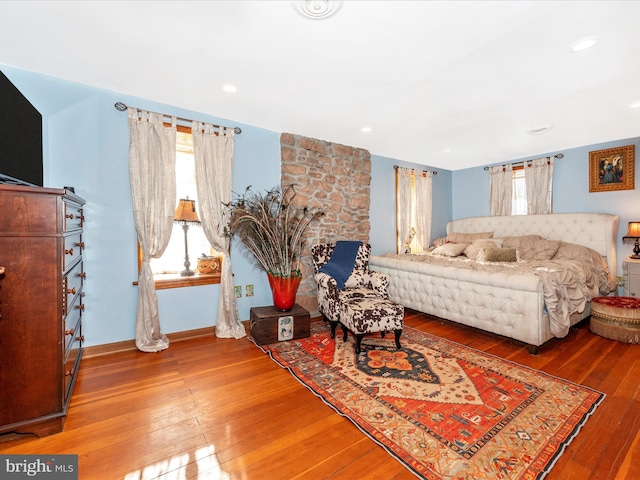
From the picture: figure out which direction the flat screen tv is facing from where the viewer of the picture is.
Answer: facing the viewer and to the right of the viewer

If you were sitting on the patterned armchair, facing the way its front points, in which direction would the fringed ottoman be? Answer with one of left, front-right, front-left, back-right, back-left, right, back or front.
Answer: front-left

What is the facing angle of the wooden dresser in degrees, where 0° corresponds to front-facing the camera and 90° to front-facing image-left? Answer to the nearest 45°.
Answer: approximately 270°

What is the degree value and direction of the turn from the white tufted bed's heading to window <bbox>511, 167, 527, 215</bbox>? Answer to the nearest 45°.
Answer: approximately 135° to its right

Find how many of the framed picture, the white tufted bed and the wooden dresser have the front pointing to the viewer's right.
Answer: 1

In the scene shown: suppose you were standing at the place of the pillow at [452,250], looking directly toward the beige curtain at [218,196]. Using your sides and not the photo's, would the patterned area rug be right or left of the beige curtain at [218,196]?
left

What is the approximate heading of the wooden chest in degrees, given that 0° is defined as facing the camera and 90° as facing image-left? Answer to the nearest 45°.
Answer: approximately 315°

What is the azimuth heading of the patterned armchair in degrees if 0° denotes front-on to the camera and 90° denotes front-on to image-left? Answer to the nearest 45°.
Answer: approximately 315°

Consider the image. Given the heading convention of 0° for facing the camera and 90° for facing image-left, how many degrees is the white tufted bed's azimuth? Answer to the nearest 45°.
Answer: approximately 45°

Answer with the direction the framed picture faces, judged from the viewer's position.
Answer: facing the viewer and to the left of the viewer

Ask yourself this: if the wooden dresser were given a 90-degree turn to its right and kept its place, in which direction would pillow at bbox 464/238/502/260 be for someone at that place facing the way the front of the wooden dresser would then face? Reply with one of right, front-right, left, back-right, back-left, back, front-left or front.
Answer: left

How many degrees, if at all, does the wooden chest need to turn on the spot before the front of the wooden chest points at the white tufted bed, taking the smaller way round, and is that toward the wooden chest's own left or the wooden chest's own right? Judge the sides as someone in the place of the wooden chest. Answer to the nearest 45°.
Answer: approximately 45° to the wooden chest's own left

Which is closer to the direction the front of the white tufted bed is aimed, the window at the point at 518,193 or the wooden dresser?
the wooden dresser

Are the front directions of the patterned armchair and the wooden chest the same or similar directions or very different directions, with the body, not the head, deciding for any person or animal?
same or similar directions
